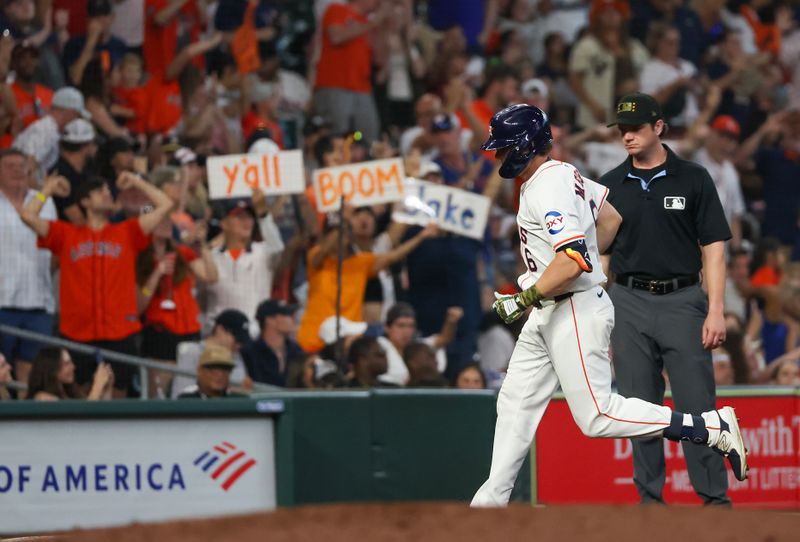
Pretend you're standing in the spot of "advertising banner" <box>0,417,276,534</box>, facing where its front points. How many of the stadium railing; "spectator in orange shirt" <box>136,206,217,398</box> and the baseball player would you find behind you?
2

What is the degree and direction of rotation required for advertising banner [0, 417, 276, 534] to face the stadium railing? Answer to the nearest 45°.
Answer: approximately 180°

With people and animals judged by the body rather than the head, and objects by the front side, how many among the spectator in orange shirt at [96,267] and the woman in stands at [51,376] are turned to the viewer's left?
0

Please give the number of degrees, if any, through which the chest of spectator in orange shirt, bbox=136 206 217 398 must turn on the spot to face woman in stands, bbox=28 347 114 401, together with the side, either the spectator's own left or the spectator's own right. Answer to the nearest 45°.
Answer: approximately 45° to the spectator's own right
